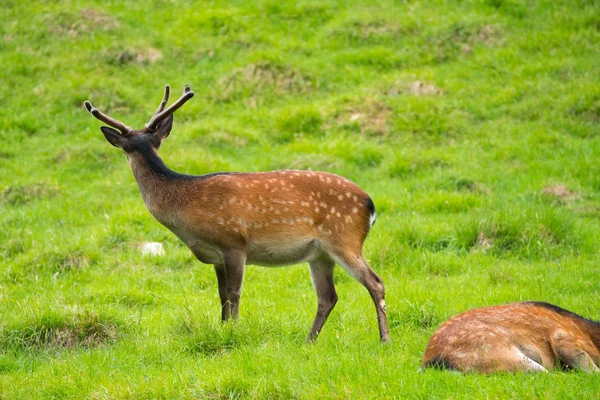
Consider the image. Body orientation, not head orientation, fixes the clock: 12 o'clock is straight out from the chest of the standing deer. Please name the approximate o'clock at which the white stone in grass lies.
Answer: The white stone in grass is roughly at 2 o'clock from the standing deer.

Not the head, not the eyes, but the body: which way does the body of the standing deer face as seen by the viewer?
to the viewer's left

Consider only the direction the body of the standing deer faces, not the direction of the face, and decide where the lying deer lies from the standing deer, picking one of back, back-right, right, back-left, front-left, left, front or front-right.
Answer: back-left

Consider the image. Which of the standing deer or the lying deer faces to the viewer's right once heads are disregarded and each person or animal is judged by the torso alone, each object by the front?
the lying deer

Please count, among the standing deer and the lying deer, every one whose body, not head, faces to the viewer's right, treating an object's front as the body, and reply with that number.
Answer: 1

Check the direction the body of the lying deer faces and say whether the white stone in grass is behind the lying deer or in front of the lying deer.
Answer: behind

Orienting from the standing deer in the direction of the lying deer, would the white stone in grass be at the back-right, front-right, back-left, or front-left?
back-left

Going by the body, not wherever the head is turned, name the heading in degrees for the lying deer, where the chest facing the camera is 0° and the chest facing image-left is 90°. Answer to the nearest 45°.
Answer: approximately 270°

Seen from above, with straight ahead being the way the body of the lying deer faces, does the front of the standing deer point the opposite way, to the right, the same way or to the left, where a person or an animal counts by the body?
the opposite way
